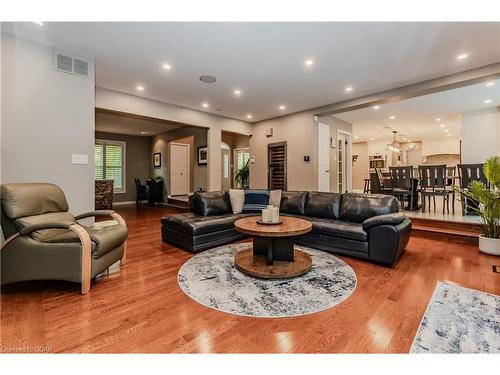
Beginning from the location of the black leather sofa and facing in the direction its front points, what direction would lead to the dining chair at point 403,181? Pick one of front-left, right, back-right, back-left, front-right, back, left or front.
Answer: back

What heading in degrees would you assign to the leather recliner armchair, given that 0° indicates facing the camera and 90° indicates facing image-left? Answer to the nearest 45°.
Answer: approximately 315°

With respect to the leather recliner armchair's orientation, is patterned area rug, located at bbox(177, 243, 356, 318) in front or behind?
in front

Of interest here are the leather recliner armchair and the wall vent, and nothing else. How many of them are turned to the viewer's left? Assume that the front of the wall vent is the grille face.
0

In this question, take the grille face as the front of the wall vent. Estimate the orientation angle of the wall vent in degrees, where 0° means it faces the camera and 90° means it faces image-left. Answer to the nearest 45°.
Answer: approximately 315°

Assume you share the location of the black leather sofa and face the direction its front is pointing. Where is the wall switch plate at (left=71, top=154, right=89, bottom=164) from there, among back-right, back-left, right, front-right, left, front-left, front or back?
front-right

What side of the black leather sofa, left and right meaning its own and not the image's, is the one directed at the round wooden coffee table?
front

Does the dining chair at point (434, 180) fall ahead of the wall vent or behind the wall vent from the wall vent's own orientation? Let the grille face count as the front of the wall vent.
ahead

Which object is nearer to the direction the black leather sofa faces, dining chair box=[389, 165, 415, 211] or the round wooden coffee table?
the round wooden coffee table

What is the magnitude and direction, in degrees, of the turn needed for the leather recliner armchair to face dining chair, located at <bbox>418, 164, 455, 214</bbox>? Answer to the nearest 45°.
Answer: approximately 45° to its left

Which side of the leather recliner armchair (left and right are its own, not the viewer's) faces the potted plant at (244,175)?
left

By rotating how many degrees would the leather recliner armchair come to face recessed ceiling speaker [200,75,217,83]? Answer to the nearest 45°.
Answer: approximately 90° to its left

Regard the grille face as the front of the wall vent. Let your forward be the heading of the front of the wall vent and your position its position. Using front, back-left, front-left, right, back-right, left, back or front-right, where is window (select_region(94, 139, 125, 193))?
back-left
